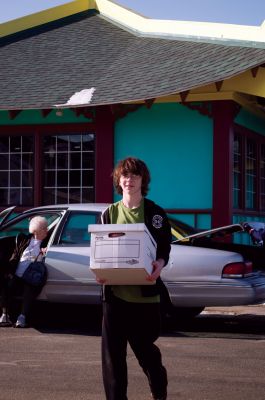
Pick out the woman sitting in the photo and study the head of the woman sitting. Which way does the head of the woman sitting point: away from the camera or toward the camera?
toward the camera

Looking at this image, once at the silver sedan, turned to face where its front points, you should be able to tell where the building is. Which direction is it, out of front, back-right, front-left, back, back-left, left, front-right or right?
right

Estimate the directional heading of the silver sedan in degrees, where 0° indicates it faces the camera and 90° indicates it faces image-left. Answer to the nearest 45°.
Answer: approximately 90°
